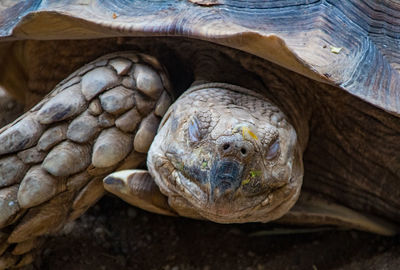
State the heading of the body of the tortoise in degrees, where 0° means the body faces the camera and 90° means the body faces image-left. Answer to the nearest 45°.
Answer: approximately 0°
